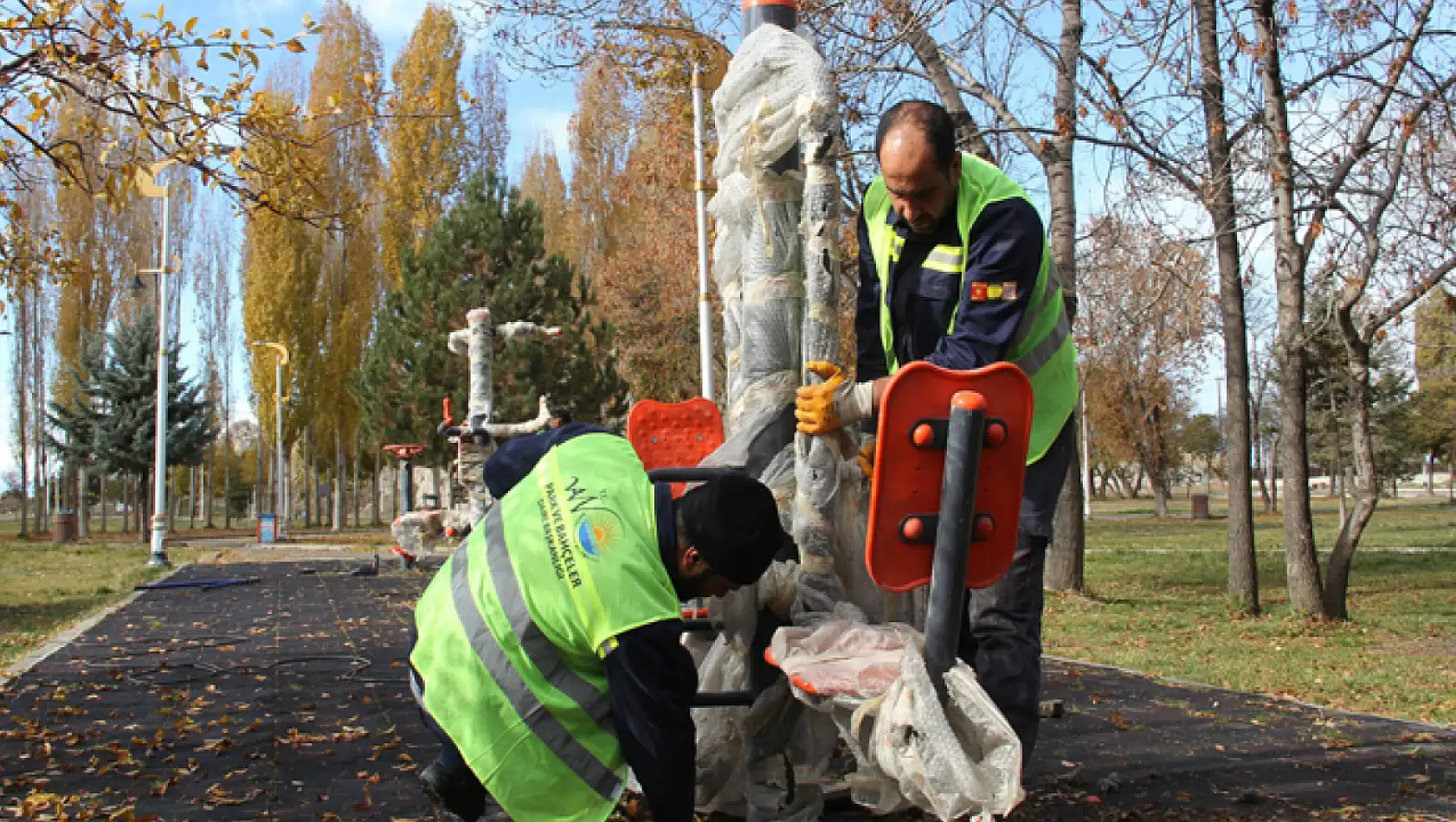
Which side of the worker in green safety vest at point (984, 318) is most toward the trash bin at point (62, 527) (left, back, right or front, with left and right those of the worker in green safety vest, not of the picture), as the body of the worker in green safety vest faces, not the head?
right

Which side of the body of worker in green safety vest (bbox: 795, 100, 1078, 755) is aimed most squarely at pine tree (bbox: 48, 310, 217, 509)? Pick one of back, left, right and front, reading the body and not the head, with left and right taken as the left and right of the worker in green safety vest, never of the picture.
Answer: right

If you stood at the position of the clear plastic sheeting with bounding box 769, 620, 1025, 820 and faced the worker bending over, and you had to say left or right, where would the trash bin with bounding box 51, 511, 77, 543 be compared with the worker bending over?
right

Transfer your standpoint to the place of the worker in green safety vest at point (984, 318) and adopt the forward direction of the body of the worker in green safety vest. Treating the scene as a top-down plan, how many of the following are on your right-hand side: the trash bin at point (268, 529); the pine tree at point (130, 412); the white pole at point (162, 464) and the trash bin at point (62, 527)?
4

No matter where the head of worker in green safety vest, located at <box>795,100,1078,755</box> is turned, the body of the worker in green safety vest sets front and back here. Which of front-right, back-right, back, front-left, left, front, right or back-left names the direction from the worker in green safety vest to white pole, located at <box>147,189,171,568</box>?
right

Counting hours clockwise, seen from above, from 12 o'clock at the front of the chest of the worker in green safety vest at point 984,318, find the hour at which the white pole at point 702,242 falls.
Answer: The white pole is roughly at 4 o'clock from the worker in green safety vest.

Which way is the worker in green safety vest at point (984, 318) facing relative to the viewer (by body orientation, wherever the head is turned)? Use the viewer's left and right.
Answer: facing the viewer and to the left of the viewer
